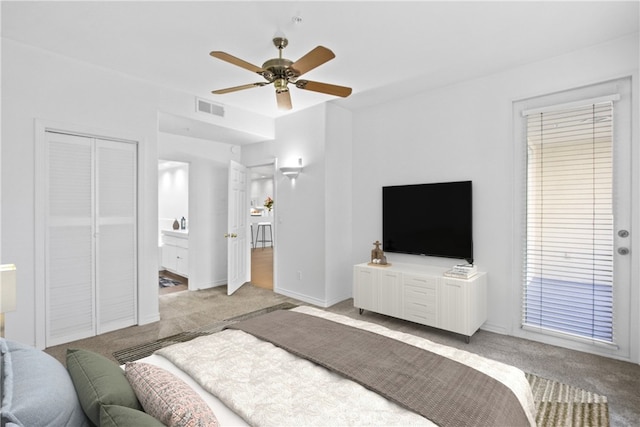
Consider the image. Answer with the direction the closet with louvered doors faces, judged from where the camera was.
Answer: facing the viewer and to the right of the viewer

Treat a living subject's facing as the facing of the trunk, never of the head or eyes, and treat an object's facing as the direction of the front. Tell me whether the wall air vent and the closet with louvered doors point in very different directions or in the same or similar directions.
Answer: same or similar directions

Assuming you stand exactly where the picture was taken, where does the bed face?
facing away from the viewer and to the right of the viewer

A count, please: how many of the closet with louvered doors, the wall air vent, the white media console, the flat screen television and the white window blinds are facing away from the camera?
0

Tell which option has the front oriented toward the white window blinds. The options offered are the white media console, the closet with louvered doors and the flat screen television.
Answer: the closet with louvered doors

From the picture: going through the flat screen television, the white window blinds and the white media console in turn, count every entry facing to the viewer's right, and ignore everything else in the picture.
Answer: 0

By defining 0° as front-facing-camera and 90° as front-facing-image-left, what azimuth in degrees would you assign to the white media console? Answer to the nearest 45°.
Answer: approximately 45°

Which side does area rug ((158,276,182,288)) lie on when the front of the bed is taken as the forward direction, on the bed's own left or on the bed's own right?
on the bed's own left

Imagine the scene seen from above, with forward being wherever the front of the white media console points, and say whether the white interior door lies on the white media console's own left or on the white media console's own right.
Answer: on the white media console's own right

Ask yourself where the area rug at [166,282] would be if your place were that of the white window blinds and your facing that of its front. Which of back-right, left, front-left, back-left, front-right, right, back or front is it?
front-right

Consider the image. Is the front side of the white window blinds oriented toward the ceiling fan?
yes

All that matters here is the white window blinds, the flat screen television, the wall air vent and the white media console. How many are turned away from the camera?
0

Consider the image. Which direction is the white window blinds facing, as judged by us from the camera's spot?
facing the viewer and to the left of the viewer

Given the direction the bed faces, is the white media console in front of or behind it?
in front

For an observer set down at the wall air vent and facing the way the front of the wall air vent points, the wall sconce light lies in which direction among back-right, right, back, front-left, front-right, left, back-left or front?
front-left

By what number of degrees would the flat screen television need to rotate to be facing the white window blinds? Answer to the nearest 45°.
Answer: approximately 135° to its left

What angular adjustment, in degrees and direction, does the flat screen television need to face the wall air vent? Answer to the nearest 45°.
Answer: approximately 45° to its right
